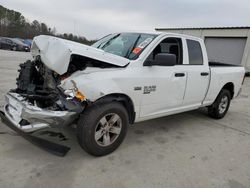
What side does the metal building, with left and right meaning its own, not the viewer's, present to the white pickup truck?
front

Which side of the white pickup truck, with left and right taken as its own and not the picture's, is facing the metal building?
back

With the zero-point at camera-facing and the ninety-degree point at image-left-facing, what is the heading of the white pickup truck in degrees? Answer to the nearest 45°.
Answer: approximately 45°

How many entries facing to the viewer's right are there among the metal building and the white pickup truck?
0
